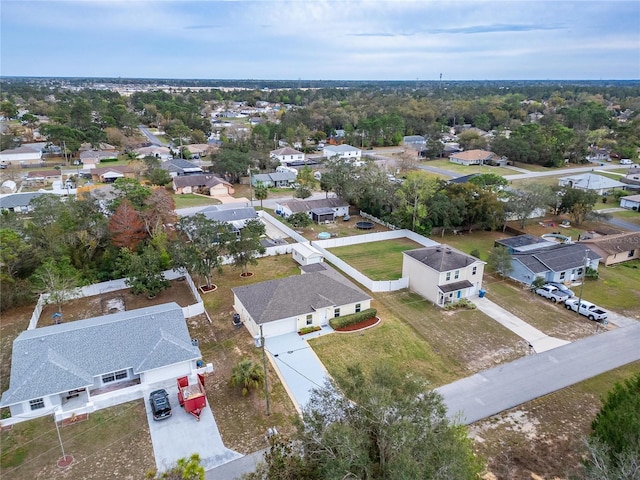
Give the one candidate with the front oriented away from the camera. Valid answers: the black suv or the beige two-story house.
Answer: the black suv

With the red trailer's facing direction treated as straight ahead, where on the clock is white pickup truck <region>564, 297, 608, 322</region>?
The white pickup truck is roughly at 9 o'clock from the red trailer.

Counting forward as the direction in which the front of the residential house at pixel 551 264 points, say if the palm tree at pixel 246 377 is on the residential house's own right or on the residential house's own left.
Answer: on the residential house's own right

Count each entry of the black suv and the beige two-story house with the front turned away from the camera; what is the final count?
1

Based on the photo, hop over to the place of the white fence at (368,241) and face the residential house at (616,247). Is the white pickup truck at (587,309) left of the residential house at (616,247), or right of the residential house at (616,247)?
right

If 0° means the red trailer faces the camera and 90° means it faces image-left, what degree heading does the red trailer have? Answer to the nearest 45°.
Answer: approximately 0°

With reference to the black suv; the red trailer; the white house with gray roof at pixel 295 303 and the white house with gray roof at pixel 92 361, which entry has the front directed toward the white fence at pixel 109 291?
the black suv

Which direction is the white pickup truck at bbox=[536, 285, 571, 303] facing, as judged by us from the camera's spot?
facing away from the viewer and to the left of the viewer

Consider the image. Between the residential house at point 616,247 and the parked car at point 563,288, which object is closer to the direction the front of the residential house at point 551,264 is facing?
the parked car

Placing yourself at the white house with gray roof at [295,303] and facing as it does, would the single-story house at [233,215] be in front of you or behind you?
behind

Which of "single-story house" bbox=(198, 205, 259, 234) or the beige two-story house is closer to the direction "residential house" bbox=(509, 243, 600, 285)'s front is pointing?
the beige two-story house
